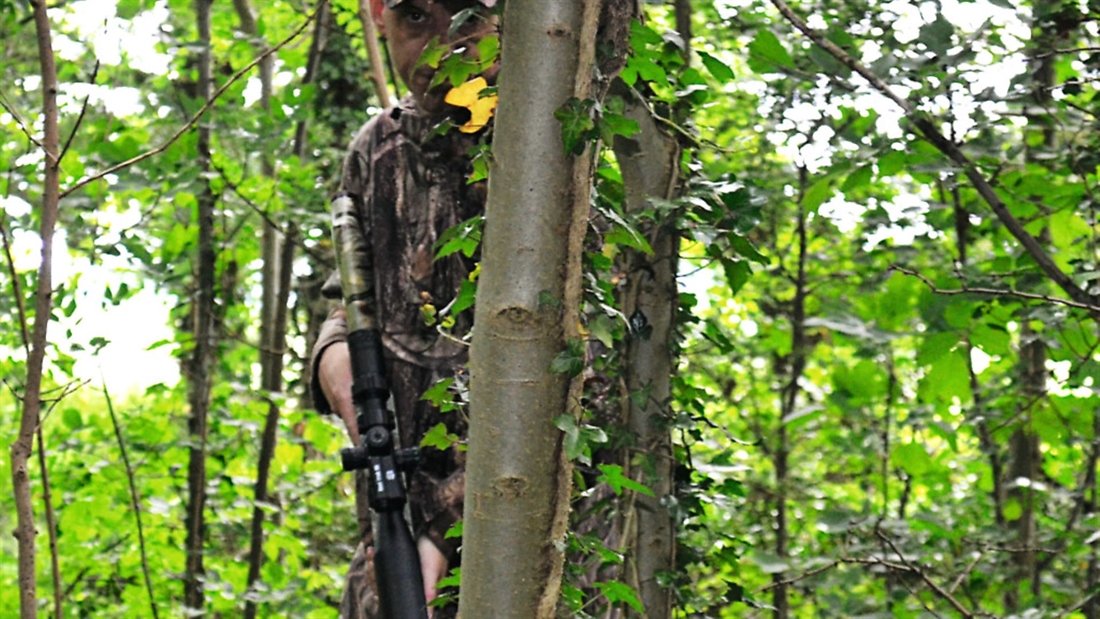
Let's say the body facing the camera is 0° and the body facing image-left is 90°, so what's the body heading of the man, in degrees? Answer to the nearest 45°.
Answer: approximately 0°

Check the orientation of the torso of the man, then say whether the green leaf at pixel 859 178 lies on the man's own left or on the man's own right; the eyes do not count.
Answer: on the man's own left

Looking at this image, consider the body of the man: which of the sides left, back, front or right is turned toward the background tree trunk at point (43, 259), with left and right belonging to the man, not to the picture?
right

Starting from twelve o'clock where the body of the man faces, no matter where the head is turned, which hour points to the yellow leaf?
The yellow leaf is roughly at 12 o'clock from the man.

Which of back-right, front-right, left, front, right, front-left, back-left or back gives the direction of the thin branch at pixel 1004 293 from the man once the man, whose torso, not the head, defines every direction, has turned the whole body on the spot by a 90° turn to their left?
front

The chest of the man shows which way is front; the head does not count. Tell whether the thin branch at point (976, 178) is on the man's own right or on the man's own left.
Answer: on the man's own left

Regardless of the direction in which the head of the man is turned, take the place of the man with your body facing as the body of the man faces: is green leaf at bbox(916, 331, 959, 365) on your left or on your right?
on your left

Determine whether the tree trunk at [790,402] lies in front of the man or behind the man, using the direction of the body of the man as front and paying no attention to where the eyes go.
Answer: behind

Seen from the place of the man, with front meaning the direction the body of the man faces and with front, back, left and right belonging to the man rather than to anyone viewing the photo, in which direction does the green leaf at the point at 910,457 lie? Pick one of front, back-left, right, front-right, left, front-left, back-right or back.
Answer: back-left
